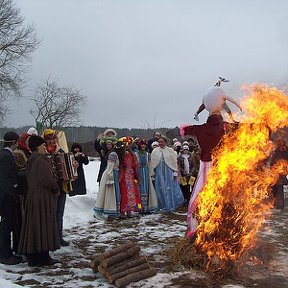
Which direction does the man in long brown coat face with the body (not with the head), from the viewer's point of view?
to the viewer's right

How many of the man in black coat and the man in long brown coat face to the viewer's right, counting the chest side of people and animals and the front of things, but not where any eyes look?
2

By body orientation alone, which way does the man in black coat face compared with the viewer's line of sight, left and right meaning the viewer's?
facing to the right of the viewer
